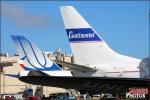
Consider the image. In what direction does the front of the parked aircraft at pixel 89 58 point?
to the viewer's right
